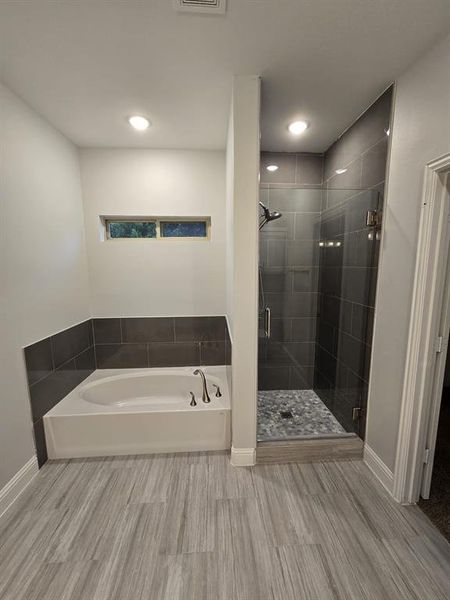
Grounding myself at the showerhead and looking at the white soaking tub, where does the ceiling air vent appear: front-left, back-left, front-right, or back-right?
front-left

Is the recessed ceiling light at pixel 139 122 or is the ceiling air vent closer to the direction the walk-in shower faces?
the ceiling air vent

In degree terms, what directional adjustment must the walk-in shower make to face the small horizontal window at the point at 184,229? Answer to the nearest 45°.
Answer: approximately 90° to its right

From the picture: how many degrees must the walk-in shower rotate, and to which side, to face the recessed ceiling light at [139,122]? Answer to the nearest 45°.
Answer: approximately 45° to its right

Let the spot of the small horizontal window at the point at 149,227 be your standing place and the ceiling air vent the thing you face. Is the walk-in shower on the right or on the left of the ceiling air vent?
left

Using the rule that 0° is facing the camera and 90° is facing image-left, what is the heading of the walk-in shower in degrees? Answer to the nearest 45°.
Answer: approximately 0°

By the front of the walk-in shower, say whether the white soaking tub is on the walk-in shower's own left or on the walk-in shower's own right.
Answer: on the walk-in shower's own right

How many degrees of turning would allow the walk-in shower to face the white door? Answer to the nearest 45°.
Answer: approximately 45° to its left

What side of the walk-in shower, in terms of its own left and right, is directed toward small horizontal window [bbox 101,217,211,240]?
right

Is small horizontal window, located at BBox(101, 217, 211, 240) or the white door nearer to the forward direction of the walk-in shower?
the white door

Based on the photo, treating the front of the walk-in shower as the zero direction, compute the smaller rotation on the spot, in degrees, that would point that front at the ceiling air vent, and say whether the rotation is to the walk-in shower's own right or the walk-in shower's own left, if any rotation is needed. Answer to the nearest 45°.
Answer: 0° — it already faces it

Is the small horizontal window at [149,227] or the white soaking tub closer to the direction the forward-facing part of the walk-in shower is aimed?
the white soaking tub
